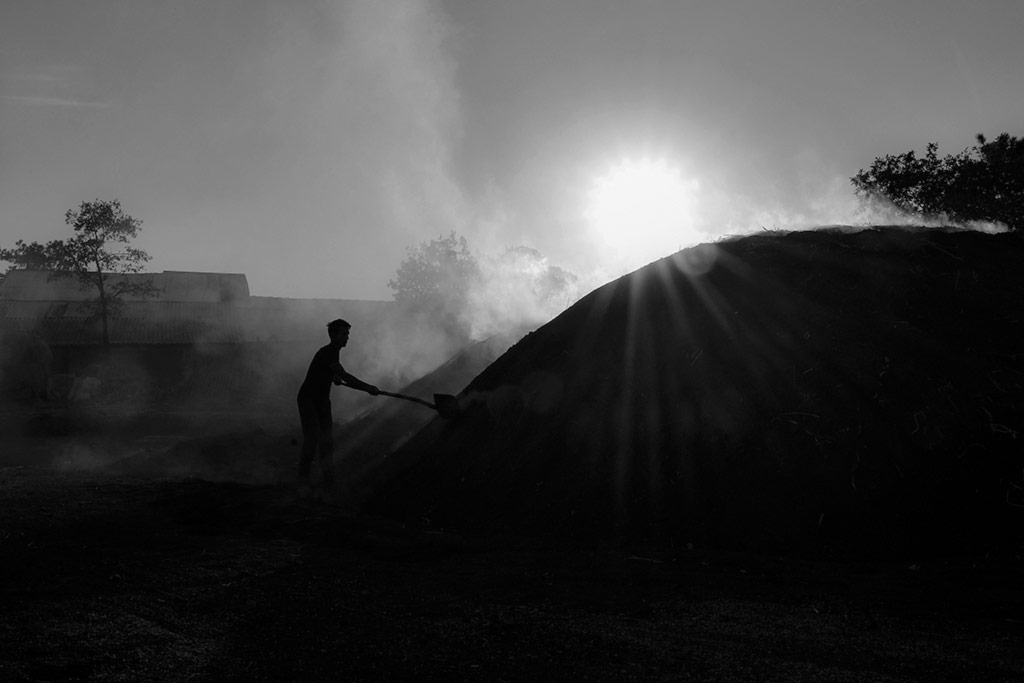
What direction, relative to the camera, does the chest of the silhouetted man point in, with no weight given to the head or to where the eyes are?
to the viewer's right

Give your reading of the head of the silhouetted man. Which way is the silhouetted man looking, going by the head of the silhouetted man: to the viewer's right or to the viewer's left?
to the viewer's right

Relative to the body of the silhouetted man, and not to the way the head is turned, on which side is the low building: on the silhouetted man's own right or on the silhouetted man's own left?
on the silhouetted man's own left
